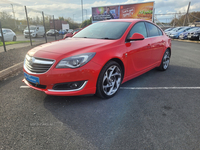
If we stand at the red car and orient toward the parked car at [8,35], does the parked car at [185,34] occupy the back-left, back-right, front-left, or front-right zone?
front-right

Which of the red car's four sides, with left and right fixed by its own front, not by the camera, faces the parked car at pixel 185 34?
back

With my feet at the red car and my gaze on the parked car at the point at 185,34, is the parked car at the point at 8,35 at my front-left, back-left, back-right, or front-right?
front-left

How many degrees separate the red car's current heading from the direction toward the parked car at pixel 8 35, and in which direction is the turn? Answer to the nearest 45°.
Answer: approximately 90° to its right

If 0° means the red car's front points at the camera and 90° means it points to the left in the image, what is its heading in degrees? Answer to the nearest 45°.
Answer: approximately 45°

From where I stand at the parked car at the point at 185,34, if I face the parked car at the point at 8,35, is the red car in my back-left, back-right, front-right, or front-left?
front-left
